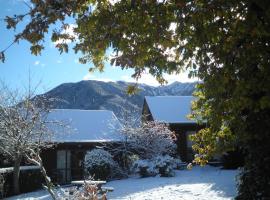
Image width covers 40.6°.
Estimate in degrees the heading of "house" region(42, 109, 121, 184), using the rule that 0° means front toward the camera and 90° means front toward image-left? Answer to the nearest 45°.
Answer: approximately 0°

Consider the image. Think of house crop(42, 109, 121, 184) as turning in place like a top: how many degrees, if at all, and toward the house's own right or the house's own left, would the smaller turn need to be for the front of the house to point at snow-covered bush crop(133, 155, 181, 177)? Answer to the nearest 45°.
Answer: approximately 45° to the house's own left

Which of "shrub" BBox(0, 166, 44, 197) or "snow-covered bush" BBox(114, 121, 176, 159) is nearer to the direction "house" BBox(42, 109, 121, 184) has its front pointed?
the shrub

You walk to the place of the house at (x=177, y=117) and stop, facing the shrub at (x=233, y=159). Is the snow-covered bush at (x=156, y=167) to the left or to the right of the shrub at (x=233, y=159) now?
right

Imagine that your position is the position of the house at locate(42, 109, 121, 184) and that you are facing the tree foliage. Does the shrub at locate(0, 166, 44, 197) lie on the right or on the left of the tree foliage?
right

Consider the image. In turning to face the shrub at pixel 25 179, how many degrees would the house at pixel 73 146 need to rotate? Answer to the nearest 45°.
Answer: approximately 45° to its right

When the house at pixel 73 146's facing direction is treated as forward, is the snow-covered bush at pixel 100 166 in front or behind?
in front

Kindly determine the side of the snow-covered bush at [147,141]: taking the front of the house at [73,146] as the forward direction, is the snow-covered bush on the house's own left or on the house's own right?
on the house's own left

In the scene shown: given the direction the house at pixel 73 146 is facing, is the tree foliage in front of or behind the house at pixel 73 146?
in front

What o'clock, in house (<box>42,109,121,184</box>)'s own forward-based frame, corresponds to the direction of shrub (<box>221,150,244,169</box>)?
The shrub is roughly at 10 o'clock from the house.

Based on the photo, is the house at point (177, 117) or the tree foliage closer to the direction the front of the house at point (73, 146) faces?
the tree foliage
